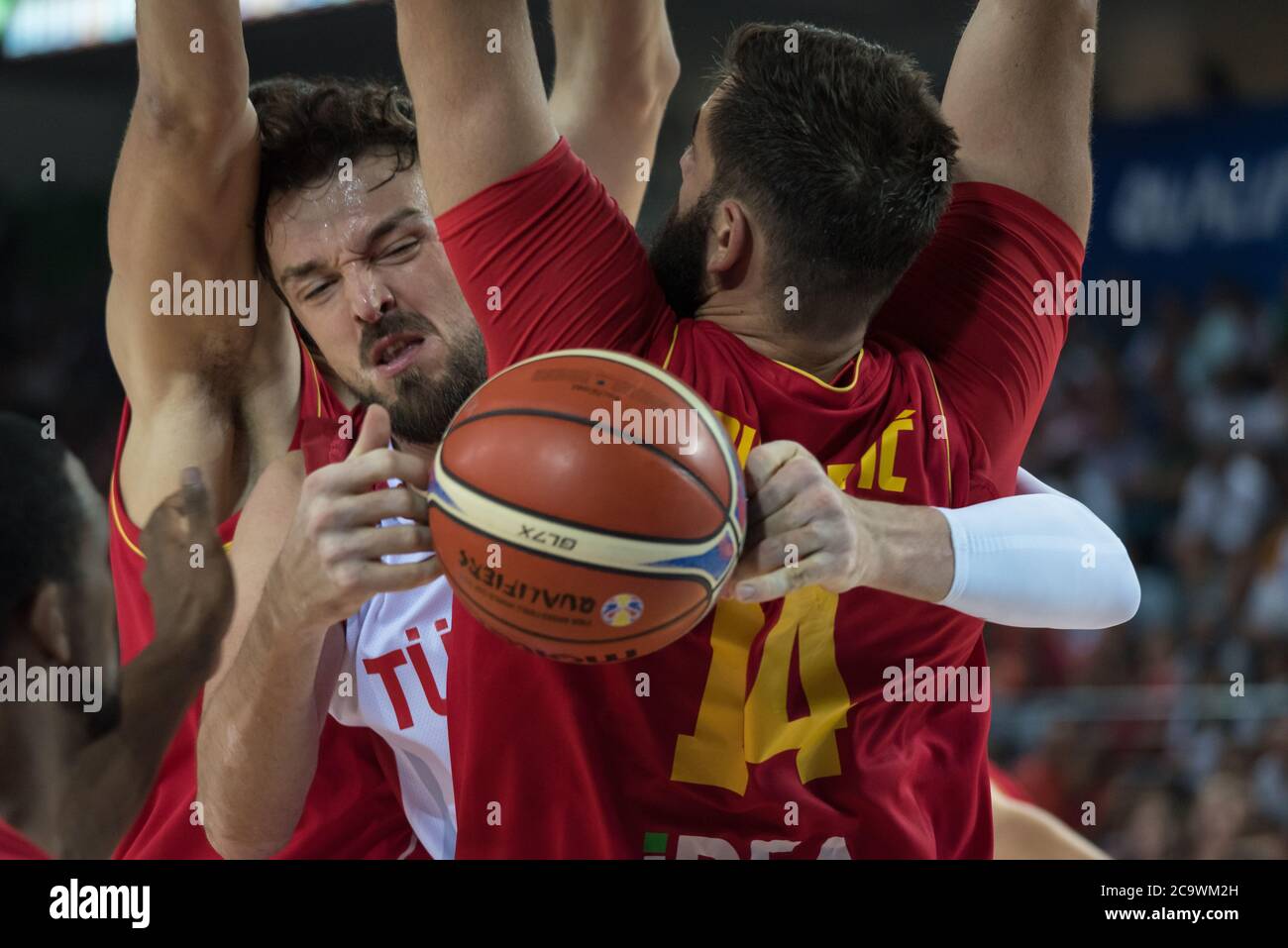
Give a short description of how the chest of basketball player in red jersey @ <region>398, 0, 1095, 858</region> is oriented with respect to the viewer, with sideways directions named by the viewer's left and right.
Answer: facing away from the viewer and to the left of the viewer

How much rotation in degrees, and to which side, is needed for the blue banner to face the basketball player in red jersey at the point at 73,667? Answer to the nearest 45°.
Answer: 0° — it already faces them

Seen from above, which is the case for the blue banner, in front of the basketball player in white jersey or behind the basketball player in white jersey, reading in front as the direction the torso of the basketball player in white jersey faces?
behind

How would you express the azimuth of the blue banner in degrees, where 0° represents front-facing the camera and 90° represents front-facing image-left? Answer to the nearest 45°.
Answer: approximately 0°

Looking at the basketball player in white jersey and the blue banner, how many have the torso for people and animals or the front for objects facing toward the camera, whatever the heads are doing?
2

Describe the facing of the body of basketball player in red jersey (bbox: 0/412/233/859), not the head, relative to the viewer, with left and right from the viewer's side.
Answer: facing away from the viewer and to the right of the viewer

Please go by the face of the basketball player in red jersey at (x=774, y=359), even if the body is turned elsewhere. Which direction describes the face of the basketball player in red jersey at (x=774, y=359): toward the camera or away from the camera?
away from the camera
